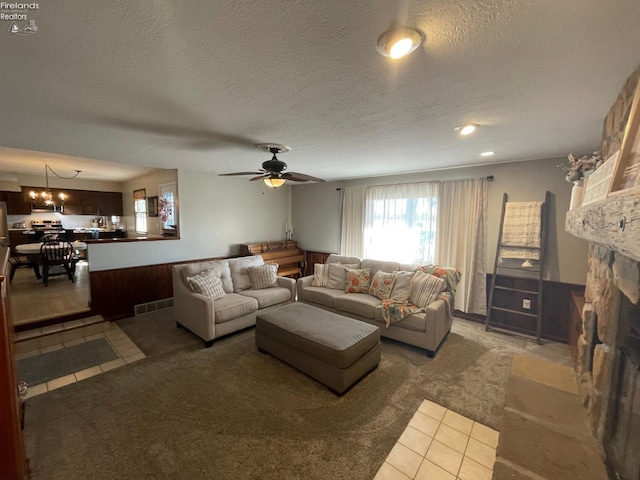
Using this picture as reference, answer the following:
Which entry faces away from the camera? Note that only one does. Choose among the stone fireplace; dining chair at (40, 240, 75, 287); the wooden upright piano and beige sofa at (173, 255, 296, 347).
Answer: the dining chair

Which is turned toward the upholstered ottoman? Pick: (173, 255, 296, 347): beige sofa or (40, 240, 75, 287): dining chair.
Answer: the beige sofa

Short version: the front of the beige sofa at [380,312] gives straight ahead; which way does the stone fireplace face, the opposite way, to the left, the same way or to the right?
to the right

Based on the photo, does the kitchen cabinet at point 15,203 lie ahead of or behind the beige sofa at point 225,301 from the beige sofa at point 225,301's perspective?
behind

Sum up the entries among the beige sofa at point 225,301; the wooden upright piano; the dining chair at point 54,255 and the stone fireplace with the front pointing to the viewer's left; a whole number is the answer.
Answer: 1

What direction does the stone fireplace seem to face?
to the viewer's left

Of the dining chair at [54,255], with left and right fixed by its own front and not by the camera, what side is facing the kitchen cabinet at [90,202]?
front

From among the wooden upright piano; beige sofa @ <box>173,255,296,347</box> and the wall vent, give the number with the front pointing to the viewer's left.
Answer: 0

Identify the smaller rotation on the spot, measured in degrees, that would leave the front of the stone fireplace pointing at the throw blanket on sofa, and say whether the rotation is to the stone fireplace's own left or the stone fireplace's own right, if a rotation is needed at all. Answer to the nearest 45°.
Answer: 0° — it already faces it

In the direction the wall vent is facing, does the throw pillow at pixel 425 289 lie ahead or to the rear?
ahead

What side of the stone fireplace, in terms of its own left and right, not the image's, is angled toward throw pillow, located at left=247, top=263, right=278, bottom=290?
front

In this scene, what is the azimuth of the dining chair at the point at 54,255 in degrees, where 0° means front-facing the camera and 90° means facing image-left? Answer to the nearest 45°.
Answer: approximately 180°

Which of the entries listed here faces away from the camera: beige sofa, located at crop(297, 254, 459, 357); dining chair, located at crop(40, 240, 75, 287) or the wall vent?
the dining chair

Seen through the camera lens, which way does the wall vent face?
facing the viewer and to the right of the viewer

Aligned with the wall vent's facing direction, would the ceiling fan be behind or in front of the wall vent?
in front
